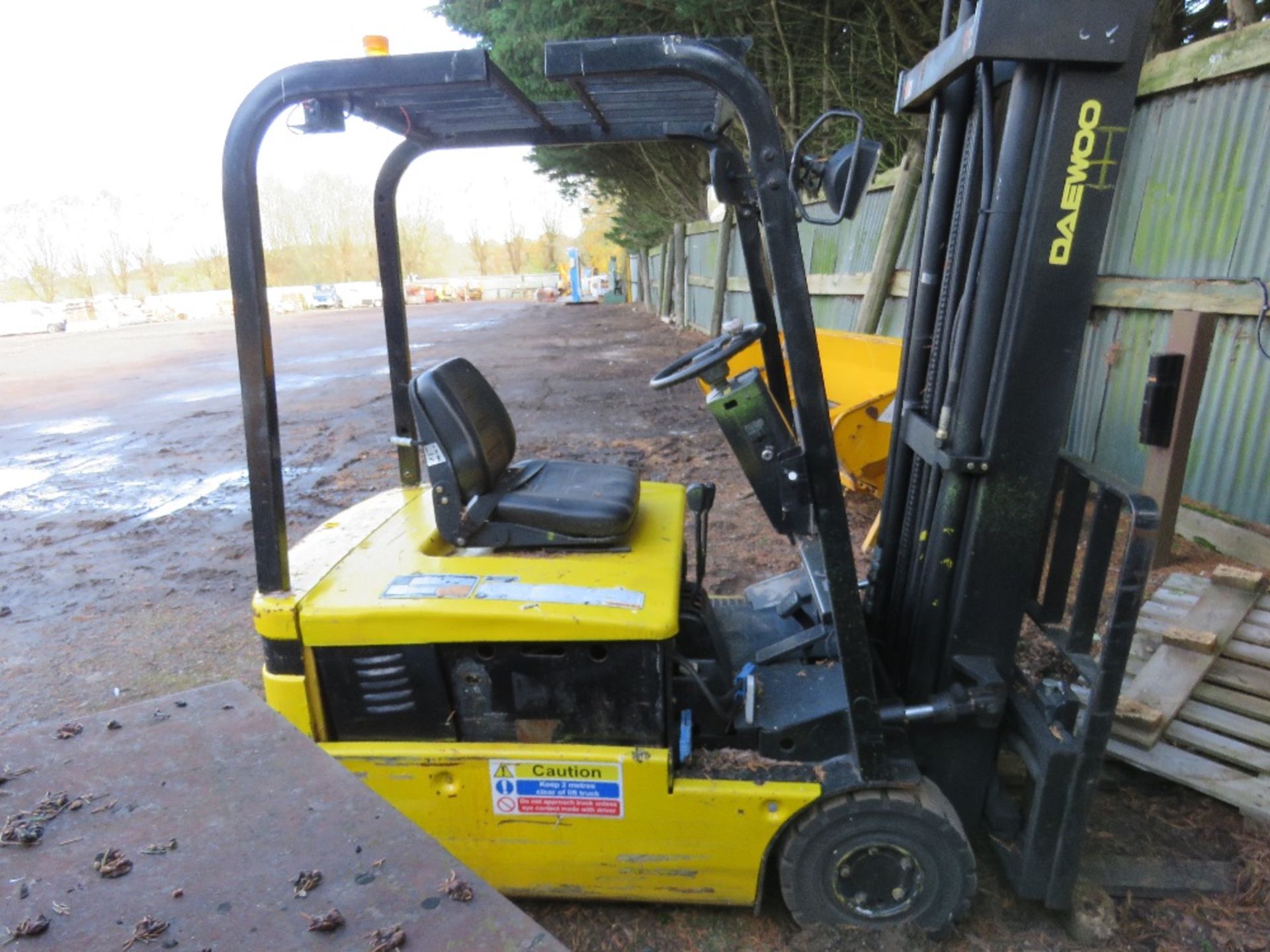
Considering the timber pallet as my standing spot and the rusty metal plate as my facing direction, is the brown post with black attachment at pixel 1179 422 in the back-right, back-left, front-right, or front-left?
back-right

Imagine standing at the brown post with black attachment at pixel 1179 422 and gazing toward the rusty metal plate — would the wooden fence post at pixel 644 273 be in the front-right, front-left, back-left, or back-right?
back-right

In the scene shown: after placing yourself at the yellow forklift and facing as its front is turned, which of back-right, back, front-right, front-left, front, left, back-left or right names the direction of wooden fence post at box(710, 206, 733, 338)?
left

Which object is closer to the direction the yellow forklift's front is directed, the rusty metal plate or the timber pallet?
the timber pallet

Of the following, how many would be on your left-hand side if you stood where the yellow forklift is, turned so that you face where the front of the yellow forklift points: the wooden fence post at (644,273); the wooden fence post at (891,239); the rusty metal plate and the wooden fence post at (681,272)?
3

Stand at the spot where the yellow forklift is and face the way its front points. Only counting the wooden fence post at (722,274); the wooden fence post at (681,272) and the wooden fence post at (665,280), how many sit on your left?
3

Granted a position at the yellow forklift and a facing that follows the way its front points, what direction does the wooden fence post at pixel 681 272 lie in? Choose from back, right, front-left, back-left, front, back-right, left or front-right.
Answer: left

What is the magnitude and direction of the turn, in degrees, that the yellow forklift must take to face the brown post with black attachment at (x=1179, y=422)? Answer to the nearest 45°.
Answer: approximately 45° to its left

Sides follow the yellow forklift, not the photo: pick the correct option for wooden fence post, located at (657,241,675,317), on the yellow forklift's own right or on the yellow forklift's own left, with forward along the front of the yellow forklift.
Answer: on the yellow forklift's own left

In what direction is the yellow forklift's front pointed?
to the viewer's right

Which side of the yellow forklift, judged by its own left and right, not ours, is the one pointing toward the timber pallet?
front

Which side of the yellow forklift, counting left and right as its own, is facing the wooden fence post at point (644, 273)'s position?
left
